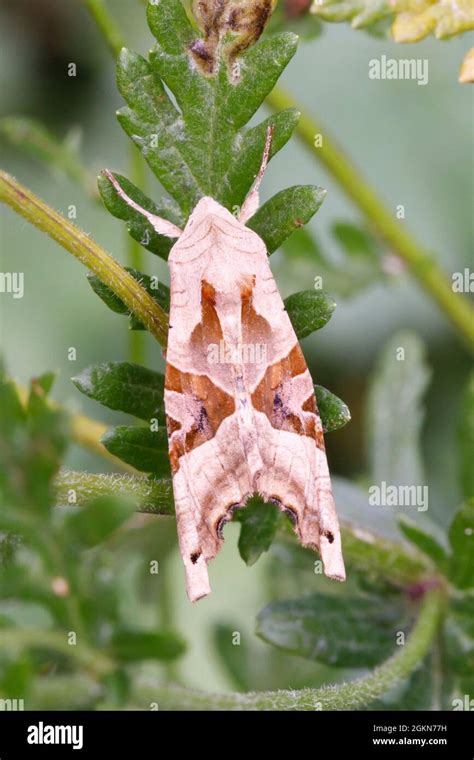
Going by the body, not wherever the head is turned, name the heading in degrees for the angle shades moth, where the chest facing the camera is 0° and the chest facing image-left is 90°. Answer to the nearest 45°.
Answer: approximately 180°
